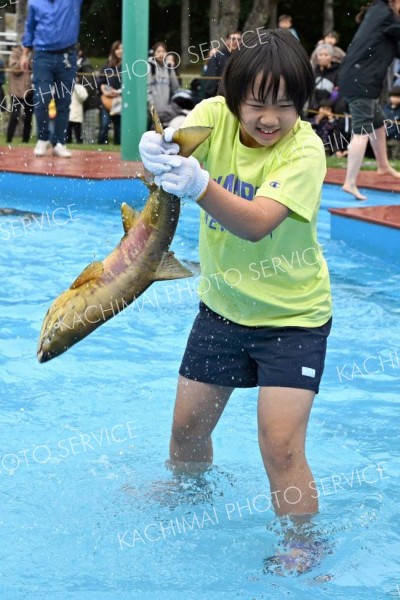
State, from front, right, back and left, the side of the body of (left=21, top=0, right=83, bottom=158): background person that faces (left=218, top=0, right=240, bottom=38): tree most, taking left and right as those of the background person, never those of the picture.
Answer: back

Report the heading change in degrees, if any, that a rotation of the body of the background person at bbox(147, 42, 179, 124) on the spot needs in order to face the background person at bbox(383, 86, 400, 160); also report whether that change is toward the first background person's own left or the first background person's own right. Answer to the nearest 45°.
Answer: approximately 45° to the first background person's own left

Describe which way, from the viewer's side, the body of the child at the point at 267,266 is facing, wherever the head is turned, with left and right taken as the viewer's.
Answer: facing the viewer and to the left of the viewer

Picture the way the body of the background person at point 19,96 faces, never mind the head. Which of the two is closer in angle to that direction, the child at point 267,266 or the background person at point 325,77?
the child

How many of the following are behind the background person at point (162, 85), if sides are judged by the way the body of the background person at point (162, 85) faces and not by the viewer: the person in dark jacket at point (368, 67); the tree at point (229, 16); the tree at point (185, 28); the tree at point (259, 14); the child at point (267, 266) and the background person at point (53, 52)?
3

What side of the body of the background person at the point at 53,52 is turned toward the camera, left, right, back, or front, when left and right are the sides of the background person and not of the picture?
front

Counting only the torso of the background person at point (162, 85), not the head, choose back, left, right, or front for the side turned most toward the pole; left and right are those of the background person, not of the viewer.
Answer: front

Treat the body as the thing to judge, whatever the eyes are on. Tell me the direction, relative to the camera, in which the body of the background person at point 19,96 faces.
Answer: toward the camera

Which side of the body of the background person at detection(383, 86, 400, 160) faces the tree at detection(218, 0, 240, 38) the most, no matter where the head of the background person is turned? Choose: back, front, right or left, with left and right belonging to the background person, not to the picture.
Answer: back

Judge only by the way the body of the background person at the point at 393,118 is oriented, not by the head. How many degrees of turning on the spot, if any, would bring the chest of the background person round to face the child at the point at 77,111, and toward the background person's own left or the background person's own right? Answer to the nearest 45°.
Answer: approximately 90° to the background person's own right

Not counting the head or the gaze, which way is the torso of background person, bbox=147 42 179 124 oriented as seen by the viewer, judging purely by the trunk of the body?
toward the camera

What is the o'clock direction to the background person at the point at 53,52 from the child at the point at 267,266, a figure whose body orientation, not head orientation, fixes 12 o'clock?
The background person is roughly at 4 o'clock from the child.

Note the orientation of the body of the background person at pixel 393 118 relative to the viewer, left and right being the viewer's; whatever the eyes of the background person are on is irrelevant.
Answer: facing the viewer
